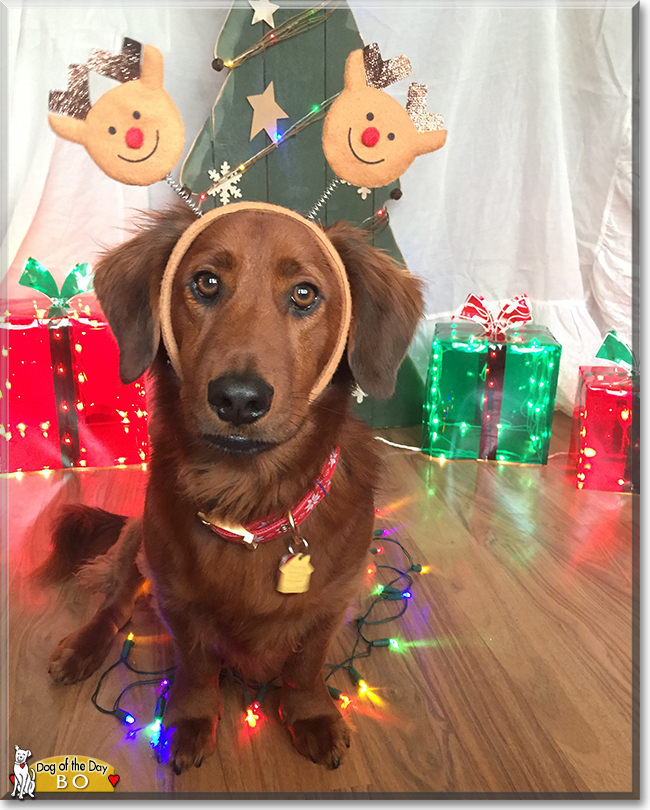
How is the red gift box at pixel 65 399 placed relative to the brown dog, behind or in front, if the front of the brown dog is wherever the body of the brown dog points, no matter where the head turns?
behind

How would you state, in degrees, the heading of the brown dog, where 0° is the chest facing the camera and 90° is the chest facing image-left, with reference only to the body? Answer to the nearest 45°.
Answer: approximately 0°

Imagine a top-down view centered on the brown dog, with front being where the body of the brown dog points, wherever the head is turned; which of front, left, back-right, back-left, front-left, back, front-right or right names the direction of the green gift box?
back-left

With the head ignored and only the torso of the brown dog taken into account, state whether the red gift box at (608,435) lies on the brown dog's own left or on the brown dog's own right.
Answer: on the brown dog's own left
